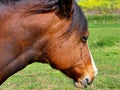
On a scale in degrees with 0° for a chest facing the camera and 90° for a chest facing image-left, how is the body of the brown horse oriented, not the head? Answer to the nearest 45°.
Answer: approximately 270°
